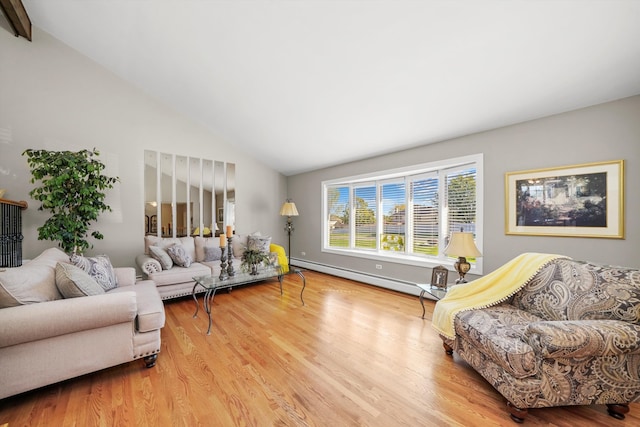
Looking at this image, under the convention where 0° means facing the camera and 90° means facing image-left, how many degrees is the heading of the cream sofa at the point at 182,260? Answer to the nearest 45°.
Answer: approximately 0°

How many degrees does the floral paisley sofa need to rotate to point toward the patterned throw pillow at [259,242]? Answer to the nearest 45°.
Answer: approximately 45° to its right

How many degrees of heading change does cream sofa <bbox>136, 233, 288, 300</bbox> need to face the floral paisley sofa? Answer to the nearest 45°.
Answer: approximately 45° to its left

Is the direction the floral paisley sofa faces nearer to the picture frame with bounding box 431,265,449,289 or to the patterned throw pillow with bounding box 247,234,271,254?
the patterned throw pillow

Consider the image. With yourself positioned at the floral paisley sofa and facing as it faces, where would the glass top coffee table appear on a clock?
The glass top coffee table is roughly at 1 o'clock from the floral paisley sofa.

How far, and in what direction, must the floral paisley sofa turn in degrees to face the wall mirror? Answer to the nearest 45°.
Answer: approximately 45° to its right

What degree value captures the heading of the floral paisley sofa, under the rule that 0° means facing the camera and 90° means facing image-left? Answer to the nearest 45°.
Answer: approximately 45°

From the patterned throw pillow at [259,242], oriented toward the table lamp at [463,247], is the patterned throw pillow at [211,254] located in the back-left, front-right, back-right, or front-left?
back-right

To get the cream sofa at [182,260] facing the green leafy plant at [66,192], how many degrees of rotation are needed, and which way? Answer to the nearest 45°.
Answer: approximately 90° to its right
